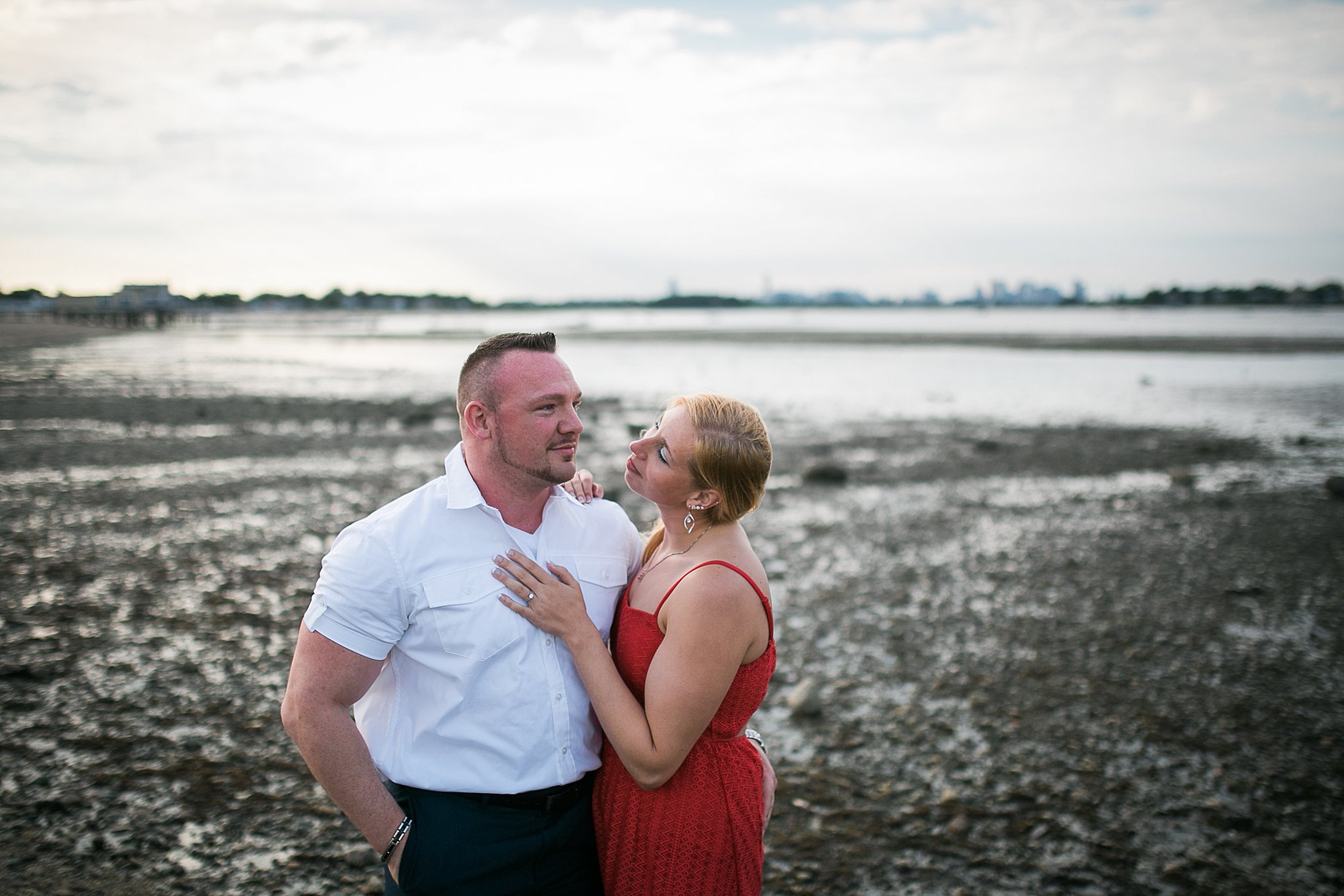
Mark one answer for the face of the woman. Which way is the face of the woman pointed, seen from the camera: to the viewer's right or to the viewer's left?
to the viewer's left

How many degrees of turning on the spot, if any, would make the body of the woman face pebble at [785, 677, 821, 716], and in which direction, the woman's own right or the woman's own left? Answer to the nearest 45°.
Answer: approximately 90° to the woman's own right

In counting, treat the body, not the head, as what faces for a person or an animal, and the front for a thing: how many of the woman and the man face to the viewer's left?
1

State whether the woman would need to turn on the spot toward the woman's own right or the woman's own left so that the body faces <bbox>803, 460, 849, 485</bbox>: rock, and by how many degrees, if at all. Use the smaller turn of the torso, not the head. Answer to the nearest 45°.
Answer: approximately 90° to the woman's own right

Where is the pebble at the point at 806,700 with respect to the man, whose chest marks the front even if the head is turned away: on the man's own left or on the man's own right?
on the man's own left

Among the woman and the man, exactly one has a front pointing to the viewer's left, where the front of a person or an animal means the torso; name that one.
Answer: the woman

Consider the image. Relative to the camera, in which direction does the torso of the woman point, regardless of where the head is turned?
to the viewer's left
